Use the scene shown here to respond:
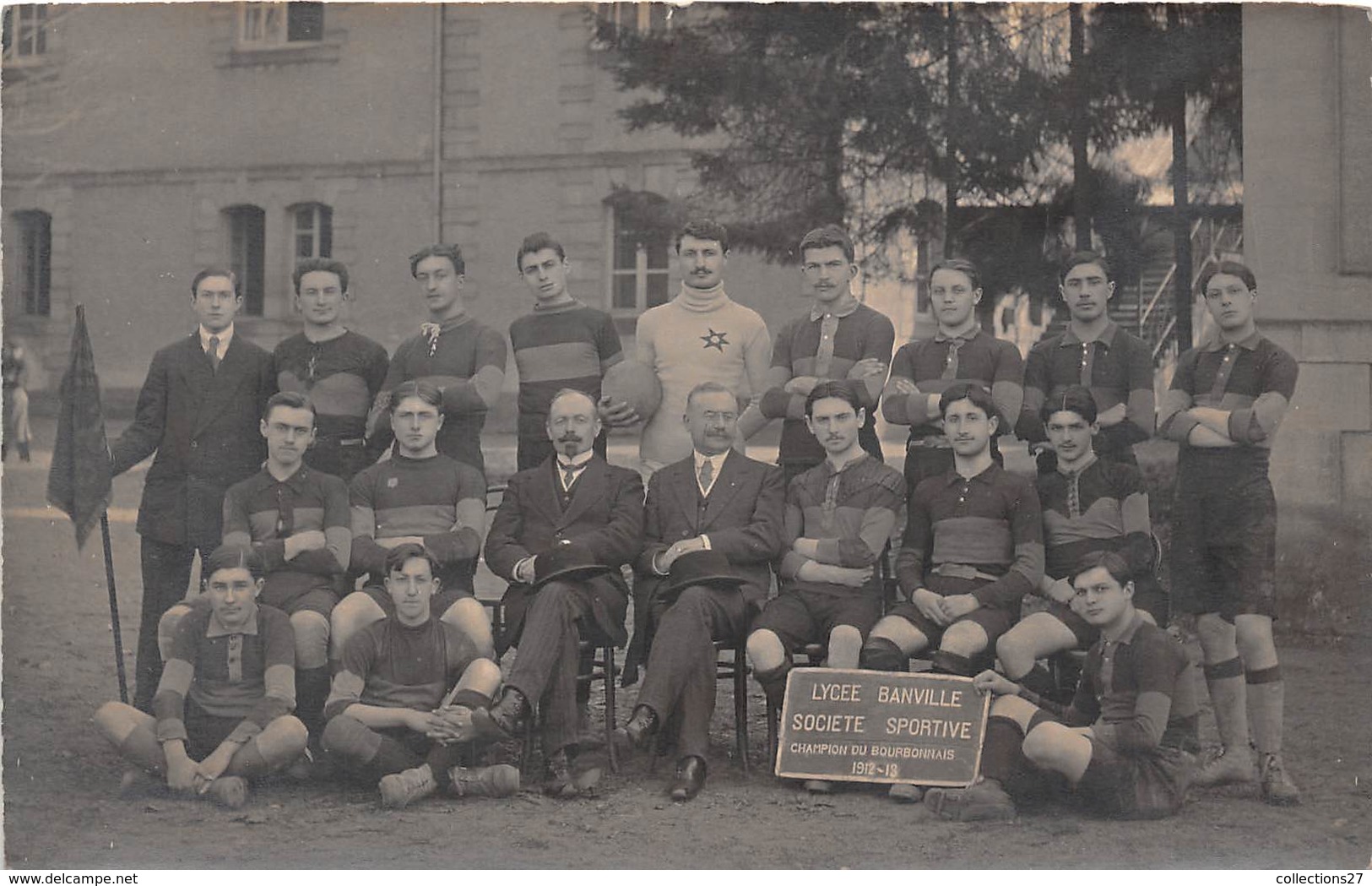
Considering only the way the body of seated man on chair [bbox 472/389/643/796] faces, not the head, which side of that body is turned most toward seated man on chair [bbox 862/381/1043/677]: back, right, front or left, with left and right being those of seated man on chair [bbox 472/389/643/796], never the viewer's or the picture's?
left

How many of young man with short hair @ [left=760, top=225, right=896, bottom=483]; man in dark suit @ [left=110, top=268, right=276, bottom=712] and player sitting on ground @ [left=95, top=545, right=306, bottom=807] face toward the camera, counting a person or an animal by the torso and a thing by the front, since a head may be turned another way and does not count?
3

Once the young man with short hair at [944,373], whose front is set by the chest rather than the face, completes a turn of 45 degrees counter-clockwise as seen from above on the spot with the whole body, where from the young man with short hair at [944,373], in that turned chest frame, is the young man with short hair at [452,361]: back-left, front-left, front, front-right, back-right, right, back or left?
back-right

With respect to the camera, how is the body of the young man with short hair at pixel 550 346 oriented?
toward the camera

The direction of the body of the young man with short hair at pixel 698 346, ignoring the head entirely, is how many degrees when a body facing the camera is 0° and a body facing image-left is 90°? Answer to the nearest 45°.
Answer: approximately 0°

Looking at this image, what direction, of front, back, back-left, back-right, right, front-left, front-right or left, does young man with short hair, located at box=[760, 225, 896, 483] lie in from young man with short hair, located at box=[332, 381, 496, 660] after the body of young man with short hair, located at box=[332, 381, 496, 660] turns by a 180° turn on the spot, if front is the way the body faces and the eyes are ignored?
right

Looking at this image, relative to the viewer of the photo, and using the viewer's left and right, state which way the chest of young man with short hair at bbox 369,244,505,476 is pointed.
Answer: facing the viewer and to the left of the viewer

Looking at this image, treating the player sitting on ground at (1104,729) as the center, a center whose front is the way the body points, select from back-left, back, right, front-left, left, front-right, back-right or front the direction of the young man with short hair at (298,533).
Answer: front-right

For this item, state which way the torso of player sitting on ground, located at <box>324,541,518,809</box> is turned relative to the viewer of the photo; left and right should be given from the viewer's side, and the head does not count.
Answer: facing the viewer

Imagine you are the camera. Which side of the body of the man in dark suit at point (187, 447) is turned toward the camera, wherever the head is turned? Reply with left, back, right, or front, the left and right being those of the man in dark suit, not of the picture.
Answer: front
